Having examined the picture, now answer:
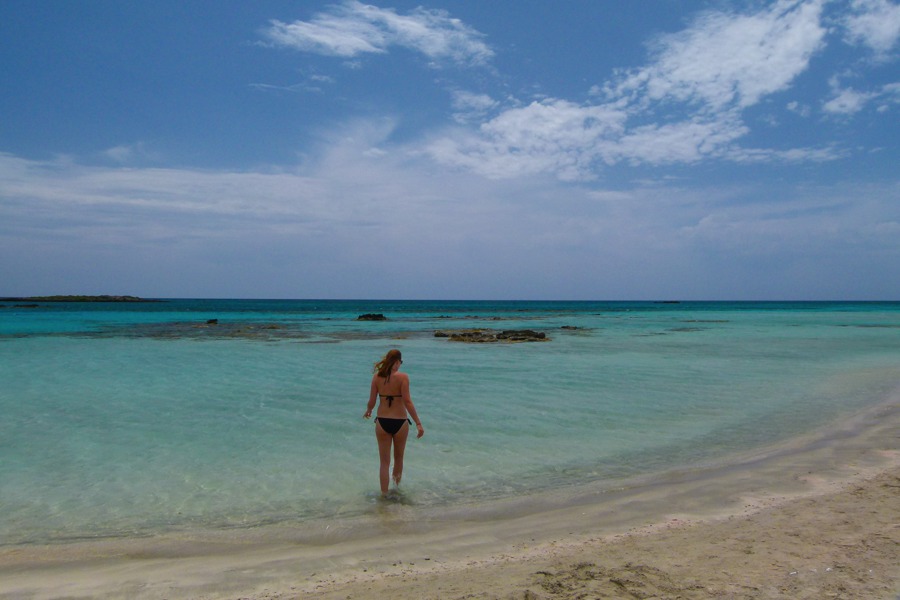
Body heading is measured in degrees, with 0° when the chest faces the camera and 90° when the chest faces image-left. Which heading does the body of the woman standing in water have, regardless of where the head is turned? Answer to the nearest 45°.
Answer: approximately 180°
